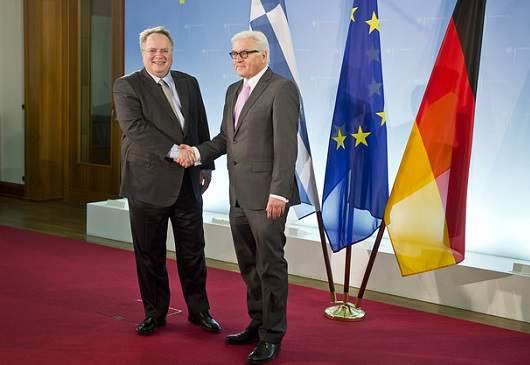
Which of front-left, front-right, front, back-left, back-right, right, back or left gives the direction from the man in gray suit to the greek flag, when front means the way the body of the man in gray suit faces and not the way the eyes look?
back-right

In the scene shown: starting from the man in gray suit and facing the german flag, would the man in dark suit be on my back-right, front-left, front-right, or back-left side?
back-left

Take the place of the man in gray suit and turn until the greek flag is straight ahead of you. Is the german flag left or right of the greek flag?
right

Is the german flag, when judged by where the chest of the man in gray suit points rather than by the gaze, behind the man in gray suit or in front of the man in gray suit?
behind

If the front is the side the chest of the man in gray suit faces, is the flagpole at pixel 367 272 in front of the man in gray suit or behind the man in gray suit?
behind

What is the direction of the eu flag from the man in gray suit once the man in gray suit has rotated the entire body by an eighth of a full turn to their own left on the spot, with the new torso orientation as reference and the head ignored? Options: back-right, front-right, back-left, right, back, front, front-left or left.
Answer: back-left

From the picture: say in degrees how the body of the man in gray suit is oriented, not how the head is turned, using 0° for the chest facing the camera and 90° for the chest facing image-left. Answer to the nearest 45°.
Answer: approximately 45°

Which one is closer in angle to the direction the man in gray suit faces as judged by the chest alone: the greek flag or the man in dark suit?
the man in dark suit

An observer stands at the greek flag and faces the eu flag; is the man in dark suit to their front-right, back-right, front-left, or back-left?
back-right

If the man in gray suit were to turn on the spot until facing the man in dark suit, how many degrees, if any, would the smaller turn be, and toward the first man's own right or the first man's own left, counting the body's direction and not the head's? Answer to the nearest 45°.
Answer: approximately 90° to the first man's own right
